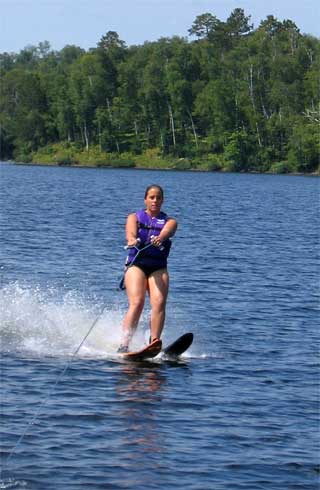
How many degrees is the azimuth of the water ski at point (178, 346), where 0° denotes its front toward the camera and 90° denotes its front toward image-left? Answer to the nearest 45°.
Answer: approximately 315°

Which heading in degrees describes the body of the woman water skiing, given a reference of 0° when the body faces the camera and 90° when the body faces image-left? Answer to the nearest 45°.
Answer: approximately 0°

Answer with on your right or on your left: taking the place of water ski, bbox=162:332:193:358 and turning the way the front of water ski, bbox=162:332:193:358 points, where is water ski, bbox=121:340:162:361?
on your right
